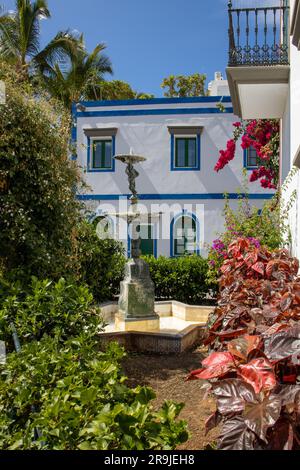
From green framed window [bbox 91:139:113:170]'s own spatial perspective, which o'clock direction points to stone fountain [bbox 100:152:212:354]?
The stone fountain is roughly at 12 o'clock from the green framed window.

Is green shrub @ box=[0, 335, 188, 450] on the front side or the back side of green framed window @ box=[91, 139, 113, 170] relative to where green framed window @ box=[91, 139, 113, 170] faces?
on the front side

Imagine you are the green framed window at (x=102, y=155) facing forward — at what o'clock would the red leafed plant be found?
The red leafed plant is roughly at 12 o'clock from the green framed window.

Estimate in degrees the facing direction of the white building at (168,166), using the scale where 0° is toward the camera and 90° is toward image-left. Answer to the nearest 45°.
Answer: approximately 0°

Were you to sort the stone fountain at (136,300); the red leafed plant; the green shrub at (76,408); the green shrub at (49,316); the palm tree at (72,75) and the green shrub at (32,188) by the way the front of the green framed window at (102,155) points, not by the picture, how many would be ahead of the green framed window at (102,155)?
5

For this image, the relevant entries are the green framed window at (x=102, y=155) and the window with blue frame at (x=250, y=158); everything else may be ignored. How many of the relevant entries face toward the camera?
2

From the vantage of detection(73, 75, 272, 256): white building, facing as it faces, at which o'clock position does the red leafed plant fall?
The red leafed plant is roughly at 12 o'clock from the white building.

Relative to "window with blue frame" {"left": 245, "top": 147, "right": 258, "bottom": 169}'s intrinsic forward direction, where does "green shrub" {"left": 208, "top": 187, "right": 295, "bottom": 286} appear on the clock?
The green shrub is roughly at 12 o'clock from the window with blue frame.

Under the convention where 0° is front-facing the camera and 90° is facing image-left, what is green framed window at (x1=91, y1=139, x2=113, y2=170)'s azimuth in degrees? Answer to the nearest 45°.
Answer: approximately 0°

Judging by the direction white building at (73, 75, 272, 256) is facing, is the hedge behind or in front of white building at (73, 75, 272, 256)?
in front

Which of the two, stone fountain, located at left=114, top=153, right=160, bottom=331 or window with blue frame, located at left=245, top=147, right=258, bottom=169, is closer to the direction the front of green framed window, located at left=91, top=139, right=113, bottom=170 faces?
the stone fountain
